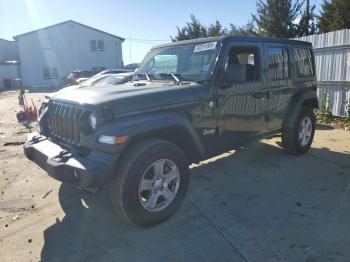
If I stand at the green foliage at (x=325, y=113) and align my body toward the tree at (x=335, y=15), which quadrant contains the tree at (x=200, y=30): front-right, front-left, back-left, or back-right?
front-left

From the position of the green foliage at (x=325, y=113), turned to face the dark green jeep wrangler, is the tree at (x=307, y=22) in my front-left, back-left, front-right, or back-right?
back-right

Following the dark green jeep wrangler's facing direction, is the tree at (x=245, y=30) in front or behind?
behind

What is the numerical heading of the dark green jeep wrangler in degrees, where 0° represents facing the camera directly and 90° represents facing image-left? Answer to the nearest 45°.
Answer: approximately 45°

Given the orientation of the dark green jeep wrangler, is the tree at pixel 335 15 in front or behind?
behind

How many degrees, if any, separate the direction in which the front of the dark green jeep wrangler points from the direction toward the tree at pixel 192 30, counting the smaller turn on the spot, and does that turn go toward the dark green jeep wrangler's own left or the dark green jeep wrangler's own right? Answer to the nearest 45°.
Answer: approximately 135° to the dark green jeep wrangler's own right

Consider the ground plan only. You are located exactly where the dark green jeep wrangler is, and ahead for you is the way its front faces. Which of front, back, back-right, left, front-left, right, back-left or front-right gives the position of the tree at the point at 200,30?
back-right

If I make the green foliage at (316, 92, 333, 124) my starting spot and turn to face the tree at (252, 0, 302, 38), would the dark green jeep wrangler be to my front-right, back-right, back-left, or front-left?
back-left

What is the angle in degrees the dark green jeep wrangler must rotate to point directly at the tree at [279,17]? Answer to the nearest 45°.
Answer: approximately 135° to its right

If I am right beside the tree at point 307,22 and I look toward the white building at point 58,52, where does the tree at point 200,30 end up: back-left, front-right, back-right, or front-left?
front-right

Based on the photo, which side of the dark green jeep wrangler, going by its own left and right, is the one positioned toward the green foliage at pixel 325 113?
back

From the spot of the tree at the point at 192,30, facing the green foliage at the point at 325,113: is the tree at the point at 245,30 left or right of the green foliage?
left

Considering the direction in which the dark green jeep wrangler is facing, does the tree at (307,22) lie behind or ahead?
behind

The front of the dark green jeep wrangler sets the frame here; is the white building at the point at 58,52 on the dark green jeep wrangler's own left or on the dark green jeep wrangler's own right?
on the dark green jeep wrangler's own right
